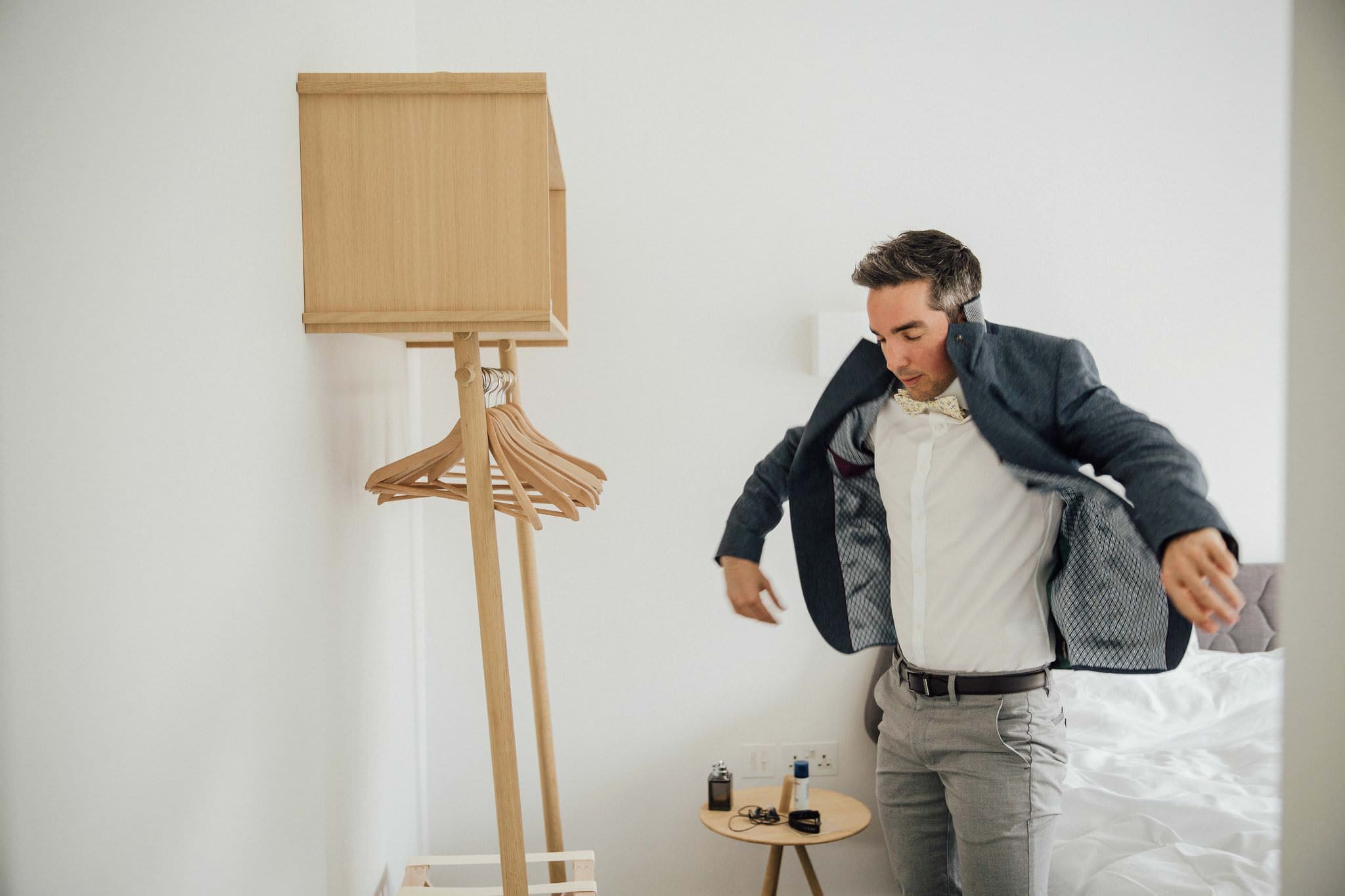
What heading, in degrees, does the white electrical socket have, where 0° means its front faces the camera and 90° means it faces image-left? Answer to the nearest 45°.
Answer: approximately 0°

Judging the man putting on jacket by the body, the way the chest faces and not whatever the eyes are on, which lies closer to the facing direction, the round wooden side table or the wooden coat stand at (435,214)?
the wooden coat stand

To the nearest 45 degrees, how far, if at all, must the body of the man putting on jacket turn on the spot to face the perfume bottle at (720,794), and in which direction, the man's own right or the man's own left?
approximately 90° to the man's own right

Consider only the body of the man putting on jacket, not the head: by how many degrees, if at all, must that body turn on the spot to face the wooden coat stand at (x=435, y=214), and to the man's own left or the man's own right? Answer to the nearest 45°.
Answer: approximately 45° to the man's own right

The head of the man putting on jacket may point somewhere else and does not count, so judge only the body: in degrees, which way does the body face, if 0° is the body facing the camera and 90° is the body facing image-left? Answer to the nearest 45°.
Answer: approximately 45°

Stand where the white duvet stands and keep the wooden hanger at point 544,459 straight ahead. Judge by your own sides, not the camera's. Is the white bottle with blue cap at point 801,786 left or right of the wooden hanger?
right

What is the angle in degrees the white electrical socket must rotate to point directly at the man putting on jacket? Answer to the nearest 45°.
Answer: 0° — it already faces them
